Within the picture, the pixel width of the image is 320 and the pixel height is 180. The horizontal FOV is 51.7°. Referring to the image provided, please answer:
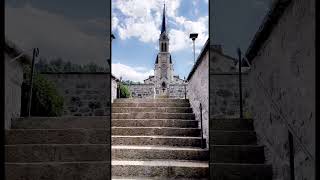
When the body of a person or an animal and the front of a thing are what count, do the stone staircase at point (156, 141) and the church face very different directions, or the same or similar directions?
same or similar directions

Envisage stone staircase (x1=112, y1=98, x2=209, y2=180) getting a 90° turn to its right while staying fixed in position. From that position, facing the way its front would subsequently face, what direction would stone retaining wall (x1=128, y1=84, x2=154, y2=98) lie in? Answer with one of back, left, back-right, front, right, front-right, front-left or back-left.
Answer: right

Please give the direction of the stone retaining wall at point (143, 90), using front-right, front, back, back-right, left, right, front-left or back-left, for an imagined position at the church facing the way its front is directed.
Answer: front

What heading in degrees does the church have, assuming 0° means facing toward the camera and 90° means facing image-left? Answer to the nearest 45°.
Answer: approximately 0°

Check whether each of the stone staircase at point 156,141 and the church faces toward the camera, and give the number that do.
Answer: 2

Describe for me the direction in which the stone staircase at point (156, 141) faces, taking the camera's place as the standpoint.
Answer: facing the viewer
